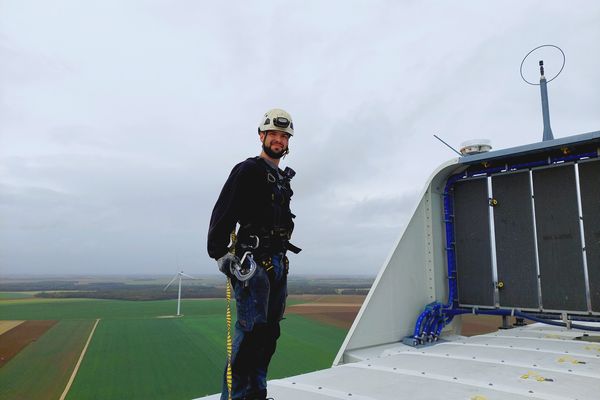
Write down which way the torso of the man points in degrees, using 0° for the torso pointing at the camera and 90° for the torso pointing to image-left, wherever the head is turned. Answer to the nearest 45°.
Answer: approximately 315°
